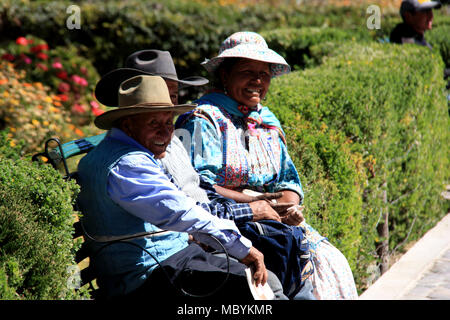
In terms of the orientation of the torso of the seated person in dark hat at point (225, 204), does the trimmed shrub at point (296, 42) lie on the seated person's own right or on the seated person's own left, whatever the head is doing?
on the seated person's own left

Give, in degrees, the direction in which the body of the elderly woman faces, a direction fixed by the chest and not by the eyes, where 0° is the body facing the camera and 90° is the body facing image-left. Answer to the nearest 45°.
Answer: approximately 315°
